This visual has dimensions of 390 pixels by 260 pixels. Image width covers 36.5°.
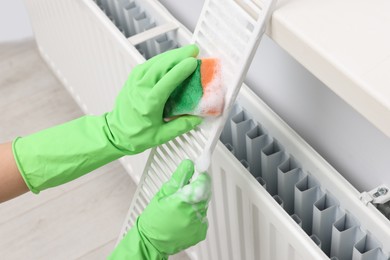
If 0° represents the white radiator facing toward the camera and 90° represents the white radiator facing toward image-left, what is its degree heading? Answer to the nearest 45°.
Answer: approximately 45°
